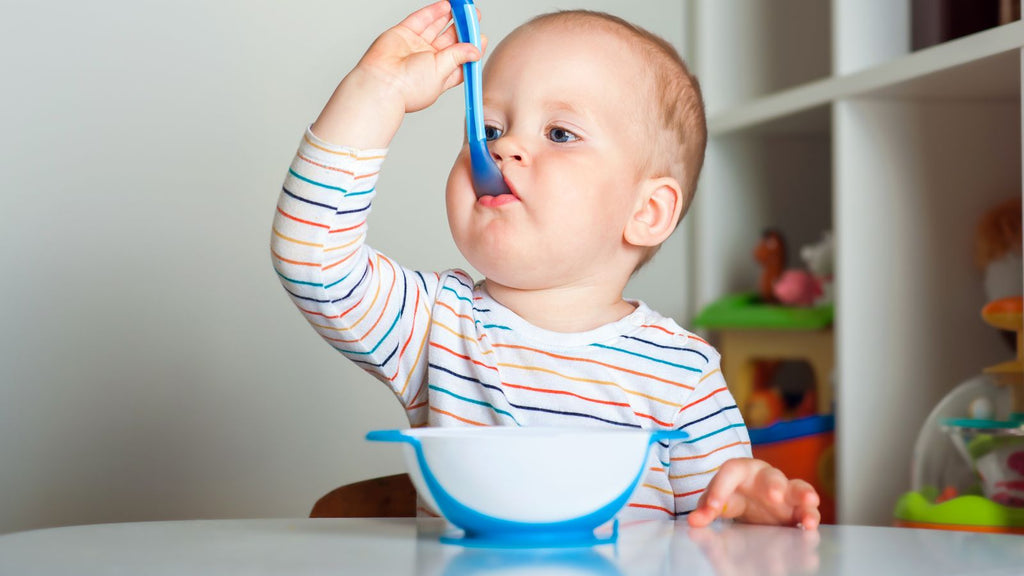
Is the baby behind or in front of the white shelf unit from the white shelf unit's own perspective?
in front

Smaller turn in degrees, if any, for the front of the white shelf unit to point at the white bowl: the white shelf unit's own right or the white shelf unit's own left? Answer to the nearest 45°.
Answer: approximately 45° to the white shelf unit's own left

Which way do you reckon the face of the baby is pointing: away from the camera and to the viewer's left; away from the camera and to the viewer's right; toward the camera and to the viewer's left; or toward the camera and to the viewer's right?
toward the camera and to the viewer's left

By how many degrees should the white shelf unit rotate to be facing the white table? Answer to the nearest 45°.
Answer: approximately 45° to its left

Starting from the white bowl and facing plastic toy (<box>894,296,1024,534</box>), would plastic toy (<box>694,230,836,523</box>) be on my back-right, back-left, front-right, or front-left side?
front-left

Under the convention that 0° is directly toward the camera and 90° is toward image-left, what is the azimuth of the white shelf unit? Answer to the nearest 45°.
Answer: approximately 45°
